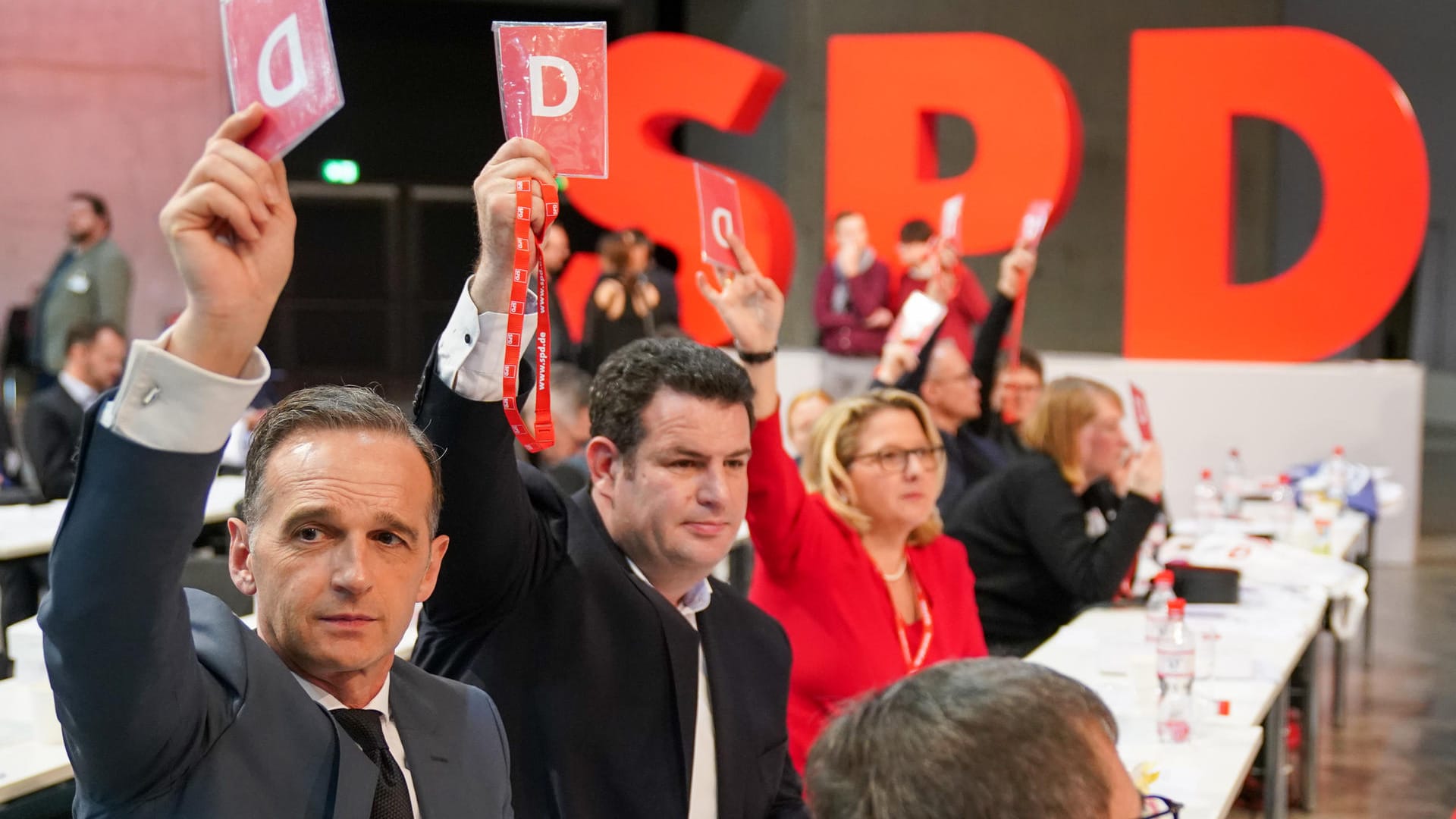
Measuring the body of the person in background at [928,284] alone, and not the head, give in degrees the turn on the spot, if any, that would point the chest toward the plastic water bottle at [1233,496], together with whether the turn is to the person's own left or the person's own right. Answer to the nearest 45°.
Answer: approximately 90° to the person's own left

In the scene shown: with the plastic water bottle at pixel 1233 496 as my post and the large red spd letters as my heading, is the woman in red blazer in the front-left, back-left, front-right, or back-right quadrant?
back-left

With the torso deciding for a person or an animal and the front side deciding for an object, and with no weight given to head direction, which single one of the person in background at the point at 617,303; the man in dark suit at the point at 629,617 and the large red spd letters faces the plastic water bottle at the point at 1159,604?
the large red spd letters

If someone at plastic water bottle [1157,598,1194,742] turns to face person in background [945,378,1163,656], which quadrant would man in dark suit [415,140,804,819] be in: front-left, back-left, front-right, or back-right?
back-left

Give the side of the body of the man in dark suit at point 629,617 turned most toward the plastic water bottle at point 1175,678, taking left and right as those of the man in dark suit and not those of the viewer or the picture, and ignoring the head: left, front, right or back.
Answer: left

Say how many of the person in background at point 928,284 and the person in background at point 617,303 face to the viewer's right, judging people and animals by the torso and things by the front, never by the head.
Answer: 0

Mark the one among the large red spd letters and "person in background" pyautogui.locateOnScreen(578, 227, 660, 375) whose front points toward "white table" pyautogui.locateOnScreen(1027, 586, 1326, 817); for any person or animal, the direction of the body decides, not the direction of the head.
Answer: the large red spd letters

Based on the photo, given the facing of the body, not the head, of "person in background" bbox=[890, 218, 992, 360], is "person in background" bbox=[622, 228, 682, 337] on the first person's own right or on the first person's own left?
on the first person's own right

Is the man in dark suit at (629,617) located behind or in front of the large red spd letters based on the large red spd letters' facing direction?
in front
